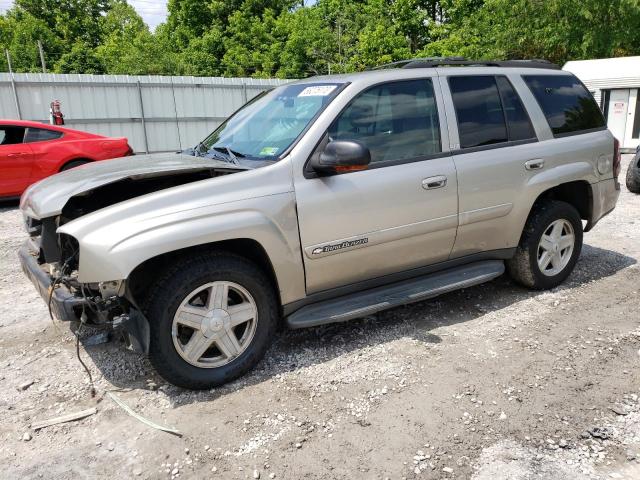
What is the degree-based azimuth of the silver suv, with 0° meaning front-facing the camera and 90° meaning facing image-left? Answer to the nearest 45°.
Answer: approximately 45°

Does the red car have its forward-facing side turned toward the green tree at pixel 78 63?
no

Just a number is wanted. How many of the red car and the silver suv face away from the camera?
0

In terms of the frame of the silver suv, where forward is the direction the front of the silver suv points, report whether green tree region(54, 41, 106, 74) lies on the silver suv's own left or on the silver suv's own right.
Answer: on the silver suv's own right

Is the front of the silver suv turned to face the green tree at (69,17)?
no

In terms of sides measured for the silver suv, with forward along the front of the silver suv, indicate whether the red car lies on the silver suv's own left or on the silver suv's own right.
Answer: on the silver suv's own right

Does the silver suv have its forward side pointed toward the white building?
no
